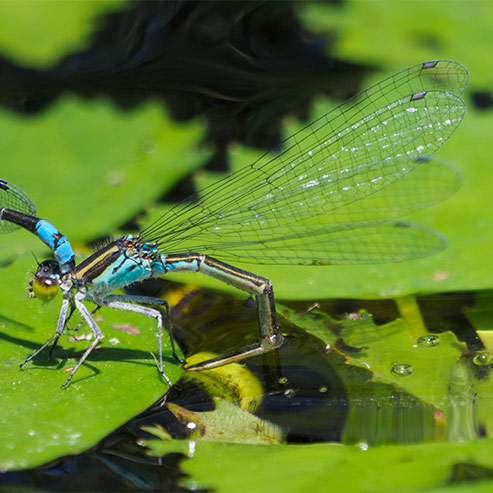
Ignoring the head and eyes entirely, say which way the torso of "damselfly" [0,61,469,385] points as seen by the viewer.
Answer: to the viewer's left
